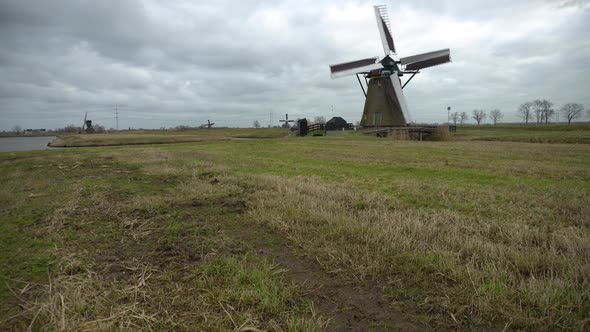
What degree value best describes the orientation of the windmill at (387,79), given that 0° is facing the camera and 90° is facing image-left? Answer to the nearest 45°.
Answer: approximately 0°
